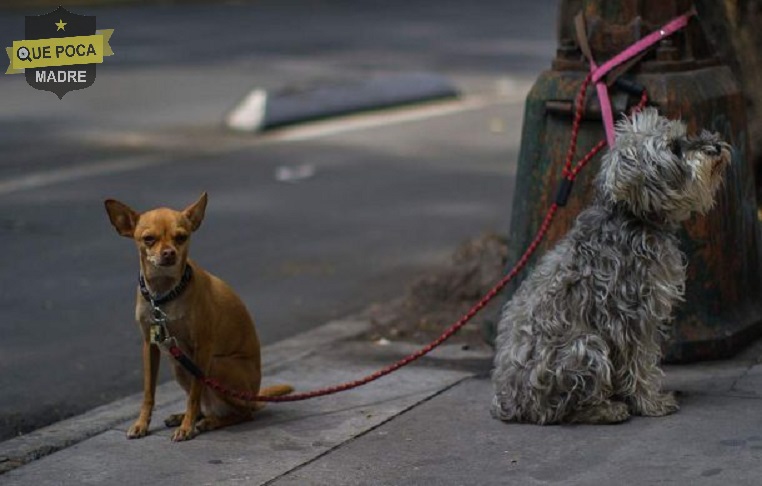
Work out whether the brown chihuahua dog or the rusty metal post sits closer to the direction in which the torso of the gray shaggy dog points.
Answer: the rusty metal post

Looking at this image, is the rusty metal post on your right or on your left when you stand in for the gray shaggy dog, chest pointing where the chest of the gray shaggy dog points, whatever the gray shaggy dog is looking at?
on your left

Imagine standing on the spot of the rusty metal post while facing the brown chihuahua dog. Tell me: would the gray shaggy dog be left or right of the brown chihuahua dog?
left

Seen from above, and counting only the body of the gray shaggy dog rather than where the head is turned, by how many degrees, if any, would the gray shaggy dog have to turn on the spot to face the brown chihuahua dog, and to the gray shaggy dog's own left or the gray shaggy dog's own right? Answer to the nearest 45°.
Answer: approximately 180°

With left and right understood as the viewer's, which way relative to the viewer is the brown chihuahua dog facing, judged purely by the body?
facing the viewer and to the left of the viewer

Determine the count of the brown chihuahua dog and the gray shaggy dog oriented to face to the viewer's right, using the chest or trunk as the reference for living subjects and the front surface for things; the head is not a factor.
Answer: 1

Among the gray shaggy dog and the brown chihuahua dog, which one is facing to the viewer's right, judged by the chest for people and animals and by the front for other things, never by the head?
the gray shaggy dog

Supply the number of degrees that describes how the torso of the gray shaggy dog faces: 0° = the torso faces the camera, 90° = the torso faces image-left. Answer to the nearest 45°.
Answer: approximately 270°

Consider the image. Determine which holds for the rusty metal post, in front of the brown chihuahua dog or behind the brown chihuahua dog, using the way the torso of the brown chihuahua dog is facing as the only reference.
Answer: behind
